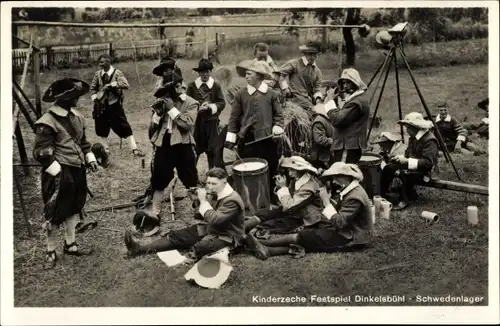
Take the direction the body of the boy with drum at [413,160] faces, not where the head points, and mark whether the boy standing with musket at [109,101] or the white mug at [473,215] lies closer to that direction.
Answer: the boy standing with musket

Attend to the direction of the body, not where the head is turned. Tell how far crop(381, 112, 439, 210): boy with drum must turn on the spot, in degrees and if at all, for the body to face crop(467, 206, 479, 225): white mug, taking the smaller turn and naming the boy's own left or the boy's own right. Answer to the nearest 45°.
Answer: approximately 135° to the boy's own left

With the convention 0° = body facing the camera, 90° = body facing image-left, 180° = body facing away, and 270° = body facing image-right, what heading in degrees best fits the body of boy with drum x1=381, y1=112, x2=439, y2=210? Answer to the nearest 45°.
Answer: approximately 90°
